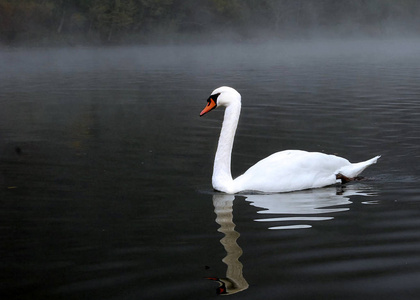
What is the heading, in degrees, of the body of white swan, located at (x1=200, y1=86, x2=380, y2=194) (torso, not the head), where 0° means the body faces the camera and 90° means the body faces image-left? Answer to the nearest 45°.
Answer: approximately 90°
